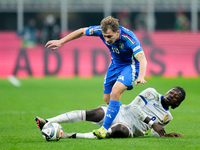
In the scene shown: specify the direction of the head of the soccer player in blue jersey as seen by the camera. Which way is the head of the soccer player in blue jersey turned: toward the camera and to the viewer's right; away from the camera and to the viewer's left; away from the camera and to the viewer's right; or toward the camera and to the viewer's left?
toward the camera and to the viewer's left

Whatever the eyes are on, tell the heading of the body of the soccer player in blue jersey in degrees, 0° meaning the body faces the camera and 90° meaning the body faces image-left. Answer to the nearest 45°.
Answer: approximately 45°
